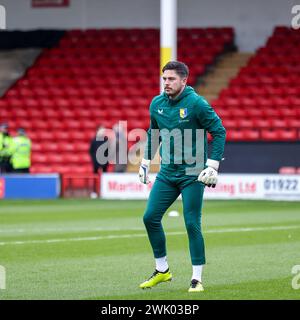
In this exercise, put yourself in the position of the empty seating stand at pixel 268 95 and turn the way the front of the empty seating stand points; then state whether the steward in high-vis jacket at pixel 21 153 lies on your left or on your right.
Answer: on your right

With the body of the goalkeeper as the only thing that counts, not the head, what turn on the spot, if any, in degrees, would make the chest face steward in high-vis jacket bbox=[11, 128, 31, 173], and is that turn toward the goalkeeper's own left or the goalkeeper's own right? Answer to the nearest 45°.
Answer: approximately 135° to the goalkeeper's own right

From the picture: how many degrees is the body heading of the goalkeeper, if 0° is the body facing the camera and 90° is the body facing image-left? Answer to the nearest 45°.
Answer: approximately 45°

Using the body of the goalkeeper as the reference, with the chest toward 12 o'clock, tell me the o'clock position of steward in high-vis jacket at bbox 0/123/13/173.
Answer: The steward in high-vis jacket is roughly at 4 o'clock from the goalkeeper.

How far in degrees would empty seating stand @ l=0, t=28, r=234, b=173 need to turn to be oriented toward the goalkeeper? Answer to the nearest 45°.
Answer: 0° — it already faces them
